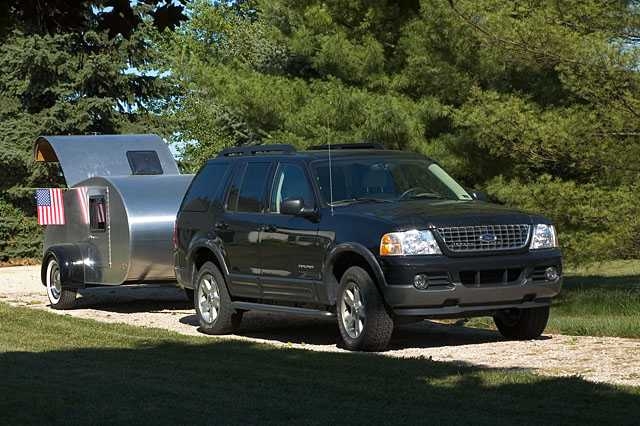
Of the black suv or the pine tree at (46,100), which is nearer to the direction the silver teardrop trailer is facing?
the black suv

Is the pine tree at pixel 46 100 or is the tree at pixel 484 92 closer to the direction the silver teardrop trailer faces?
the tree

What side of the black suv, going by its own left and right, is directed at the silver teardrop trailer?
back

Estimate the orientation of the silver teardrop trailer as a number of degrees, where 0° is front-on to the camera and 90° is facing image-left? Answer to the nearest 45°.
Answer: approximately 315°

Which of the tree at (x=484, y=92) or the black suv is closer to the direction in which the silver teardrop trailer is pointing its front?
the black suv

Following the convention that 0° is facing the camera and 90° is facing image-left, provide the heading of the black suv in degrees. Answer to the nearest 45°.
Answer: approximately 315°

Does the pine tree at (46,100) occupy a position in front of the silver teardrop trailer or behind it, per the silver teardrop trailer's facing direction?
behind
